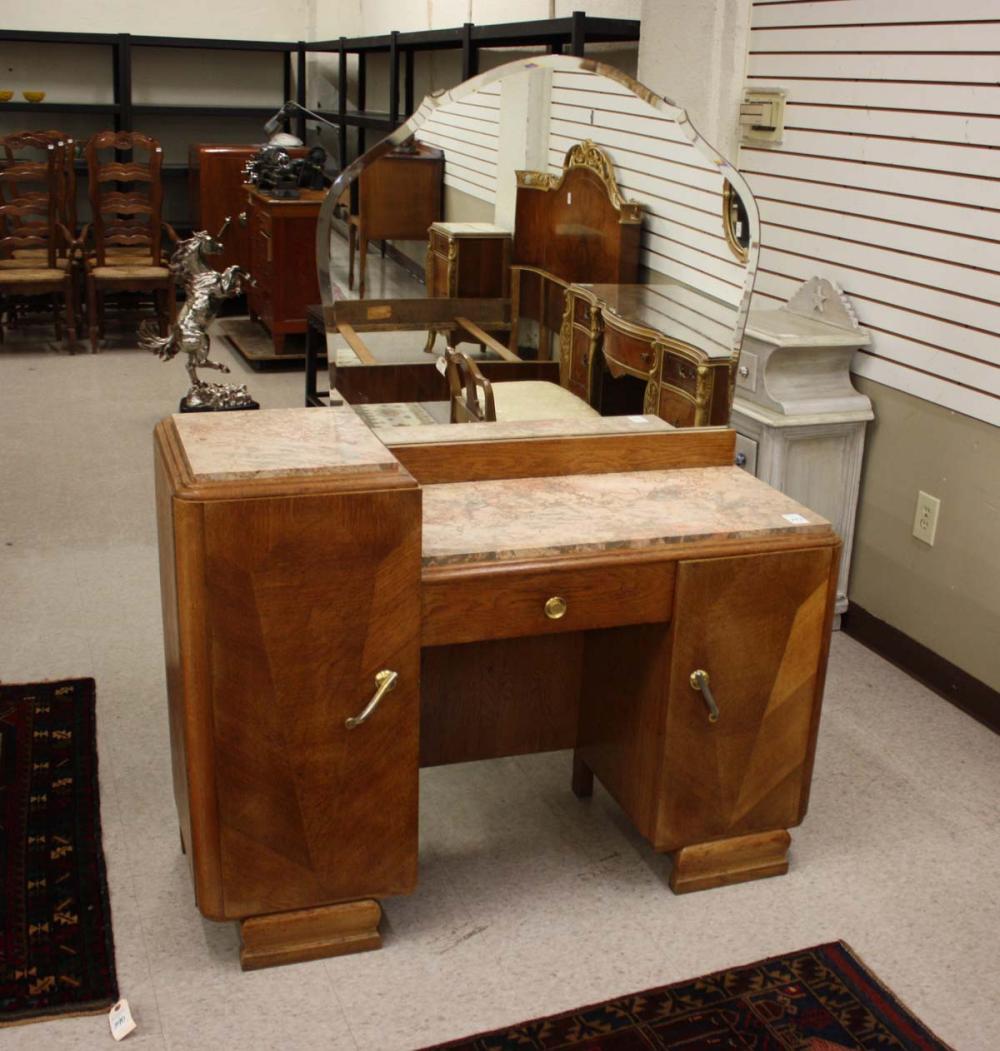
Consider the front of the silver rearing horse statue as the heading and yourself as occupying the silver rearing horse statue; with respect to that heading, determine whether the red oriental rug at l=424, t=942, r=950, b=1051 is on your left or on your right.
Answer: on your right

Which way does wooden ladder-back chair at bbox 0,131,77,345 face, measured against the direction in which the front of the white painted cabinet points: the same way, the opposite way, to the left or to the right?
to the left

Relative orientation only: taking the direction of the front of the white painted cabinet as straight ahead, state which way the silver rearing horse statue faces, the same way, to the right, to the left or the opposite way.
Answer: the opposite way

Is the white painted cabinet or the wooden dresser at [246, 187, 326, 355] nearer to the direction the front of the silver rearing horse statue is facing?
the white painted cabinet

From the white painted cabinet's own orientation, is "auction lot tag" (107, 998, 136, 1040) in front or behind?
in front

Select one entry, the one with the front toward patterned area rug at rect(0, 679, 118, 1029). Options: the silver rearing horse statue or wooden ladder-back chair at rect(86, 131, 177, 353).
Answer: the wooden ladder-back chair

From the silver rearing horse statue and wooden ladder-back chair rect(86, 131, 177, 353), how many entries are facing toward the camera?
1

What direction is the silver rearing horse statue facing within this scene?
to the viewer's right

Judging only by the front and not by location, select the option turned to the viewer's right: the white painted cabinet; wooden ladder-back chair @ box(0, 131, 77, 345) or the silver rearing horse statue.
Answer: the silver rearing horse statue

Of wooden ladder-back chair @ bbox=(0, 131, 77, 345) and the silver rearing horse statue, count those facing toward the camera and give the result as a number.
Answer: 1

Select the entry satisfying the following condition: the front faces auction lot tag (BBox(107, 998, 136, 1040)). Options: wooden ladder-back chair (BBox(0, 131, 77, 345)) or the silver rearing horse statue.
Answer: the wooden ladder-back chair

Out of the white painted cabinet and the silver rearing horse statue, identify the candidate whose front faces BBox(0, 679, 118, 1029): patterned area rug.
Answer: the white painted cabinet

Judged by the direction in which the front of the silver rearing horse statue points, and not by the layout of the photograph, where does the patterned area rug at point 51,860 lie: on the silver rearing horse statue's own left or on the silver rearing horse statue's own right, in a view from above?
on the silver rearing horse statue's own right

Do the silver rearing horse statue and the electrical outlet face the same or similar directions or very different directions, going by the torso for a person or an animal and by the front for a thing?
very different directions

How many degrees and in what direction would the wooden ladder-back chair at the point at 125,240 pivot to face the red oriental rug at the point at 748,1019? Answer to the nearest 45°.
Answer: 0° — it already faces it

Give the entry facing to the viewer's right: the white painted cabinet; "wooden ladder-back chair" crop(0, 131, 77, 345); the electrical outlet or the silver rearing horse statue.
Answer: the silver rearing horse statue

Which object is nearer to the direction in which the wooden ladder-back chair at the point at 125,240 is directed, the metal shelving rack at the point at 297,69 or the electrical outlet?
the electrical outlet

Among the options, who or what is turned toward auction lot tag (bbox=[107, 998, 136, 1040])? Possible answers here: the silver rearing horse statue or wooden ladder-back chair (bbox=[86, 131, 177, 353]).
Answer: the wooden ladder-back chair

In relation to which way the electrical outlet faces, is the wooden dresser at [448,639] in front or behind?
in front
